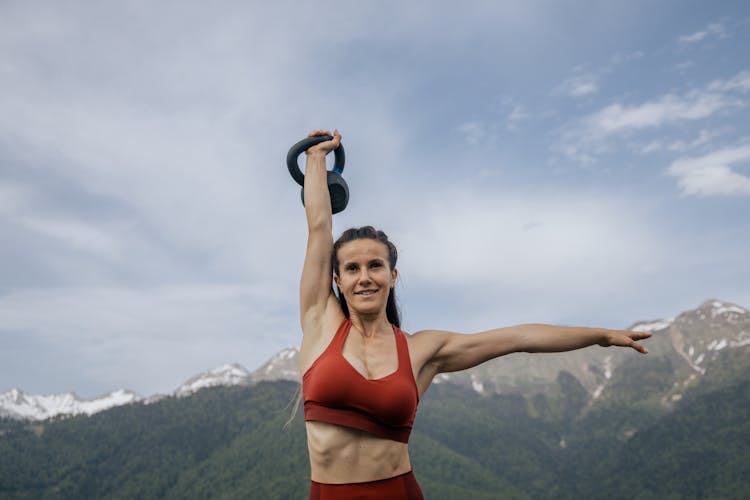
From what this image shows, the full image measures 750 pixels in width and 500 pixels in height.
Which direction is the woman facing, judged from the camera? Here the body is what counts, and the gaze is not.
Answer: toward the camera

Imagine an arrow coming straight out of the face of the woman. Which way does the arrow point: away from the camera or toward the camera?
toward the camera
